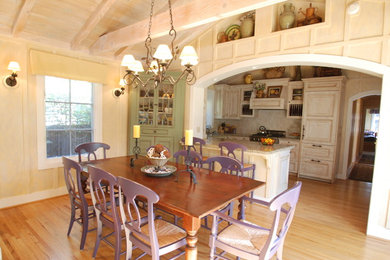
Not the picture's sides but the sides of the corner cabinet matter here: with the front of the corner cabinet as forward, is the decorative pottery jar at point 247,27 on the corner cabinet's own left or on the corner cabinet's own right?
on the corner cabinet's own left

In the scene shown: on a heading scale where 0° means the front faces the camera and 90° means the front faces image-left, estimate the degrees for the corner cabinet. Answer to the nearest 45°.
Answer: approximately 0°

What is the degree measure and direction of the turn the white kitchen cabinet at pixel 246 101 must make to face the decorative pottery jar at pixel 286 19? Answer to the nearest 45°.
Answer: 0° — it already faces it

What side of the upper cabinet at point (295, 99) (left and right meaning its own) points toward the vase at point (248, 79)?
right

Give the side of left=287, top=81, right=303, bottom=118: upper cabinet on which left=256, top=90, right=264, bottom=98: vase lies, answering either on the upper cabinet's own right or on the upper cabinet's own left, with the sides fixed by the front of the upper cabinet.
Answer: on the upper cabinet's own right

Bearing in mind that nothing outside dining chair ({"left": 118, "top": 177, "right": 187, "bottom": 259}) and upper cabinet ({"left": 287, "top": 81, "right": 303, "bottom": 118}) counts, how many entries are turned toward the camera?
1
